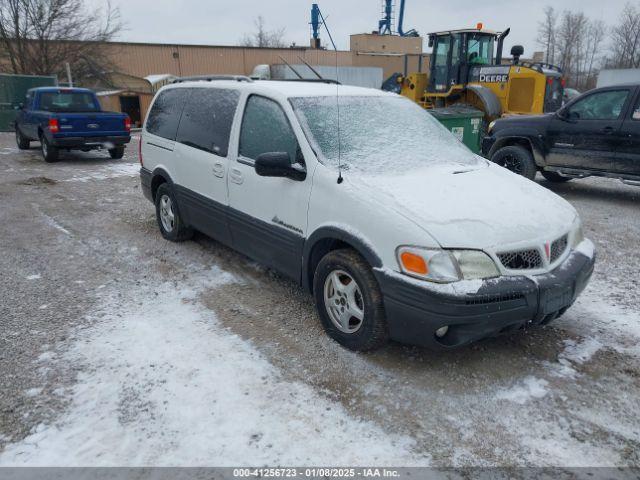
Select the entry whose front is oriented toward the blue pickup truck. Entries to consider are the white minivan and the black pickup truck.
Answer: the black pickup truck

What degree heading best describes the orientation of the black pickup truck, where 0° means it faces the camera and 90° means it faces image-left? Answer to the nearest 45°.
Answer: approximately 90°

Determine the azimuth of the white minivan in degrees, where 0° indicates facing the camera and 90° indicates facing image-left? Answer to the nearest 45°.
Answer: approximately 315°

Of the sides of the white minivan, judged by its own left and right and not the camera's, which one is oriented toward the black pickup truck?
left

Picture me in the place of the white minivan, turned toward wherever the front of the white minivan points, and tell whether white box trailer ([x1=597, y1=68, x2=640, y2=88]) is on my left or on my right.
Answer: on my left

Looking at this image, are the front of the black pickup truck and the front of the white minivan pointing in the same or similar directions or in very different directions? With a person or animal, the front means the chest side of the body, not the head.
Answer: very different directions

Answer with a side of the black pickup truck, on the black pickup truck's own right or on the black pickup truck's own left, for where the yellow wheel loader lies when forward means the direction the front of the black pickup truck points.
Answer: on the black pickup truck's own right

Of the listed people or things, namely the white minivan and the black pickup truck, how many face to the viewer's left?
1
